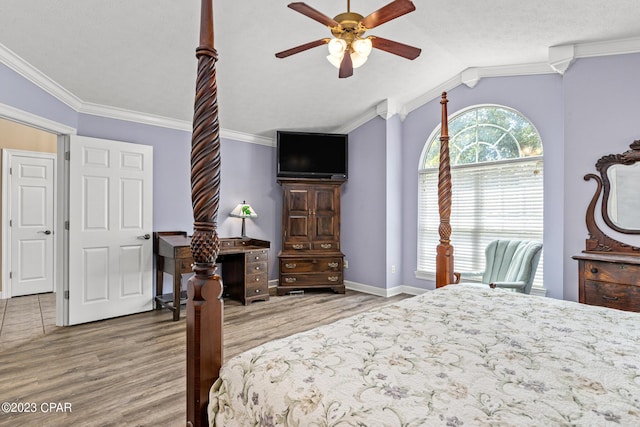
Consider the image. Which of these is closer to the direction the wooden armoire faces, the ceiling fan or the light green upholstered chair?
the ceiling fan

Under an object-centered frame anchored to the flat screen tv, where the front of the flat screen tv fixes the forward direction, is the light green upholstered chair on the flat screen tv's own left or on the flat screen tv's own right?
on the flat screen tv's own left

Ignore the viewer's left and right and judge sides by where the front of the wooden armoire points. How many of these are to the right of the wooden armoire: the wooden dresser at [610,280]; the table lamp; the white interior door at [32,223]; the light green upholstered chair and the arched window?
2

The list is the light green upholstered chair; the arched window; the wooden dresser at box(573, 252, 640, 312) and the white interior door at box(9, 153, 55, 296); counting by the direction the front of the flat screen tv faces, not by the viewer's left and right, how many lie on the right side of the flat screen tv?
1

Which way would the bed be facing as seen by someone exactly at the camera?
facing away from the viewer and to the left of the viewer

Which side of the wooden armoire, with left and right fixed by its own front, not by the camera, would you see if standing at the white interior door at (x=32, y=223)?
right

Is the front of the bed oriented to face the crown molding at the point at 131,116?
yes

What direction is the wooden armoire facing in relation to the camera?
toward the camera

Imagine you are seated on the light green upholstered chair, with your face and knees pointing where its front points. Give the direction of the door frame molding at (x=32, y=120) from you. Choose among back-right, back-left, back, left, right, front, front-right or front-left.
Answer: front

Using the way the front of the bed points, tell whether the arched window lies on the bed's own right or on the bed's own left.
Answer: on the bed's own right

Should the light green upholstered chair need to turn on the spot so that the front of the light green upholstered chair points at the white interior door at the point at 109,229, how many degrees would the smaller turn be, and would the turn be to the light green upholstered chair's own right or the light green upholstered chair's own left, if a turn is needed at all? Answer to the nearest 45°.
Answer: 0° — it already faces it

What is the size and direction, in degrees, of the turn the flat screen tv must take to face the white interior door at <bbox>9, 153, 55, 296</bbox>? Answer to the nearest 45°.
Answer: approximately 90° to its right

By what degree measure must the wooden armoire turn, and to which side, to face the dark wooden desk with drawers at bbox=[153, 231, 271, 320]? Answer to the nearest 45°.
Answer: approximately 45° to its right

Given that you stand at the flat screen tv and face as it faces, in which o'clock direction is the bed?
The bed is roughly at 12 o'clock from the flat screen tv.

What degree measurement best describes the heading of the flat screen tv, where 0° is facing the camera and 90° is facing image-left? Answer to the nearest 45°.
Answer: approximately 0°

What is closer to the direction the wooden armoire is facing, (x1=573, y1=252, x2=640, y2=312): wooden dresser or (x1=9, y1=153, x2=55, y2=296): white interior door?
the wooden dresser
